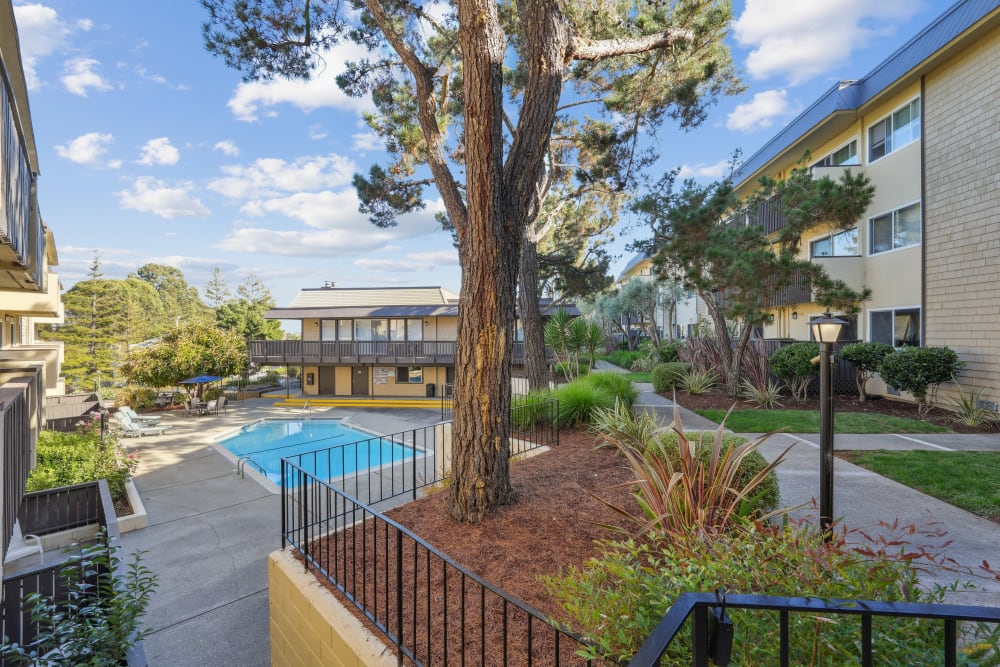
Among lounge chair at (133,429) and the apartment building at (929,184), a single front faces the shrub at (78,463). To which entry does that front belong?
the apartment building

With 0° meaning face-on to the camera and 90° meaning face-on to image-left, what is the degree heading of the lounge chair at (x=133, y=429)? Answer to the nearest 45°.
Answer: approximately 270°

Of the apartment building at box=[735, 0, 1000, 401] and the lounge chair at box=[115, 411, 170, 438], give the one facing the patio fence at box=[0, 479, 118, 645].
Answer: the apartment building

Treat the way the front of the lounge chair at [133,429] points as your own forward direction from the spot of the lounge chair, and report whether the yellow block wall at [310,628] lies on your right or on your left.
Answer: on your right

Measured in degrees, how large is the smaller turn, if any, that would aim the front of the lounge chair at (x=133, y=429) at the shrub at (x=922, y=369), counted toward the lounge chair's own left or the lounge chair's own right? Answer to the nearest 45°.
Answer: approximately 45° to the lounge chair's own right

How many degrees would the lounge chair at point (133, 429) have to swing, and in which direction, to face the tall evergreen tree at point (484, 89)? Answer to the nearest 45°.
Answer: approximately 90° to its right

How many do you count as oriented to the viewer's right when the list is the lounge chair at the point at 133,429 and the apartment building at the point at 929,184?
1

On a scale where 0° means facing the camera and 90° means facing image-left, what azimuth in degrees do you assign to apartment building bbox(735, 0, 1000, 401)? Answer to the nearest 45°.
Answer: approximately 45°

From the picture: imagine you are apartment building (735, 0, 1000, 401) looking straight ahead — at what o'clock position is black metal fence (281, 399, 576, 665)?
The black metal fence is roughly at 11 o'clock from the apartment building.
